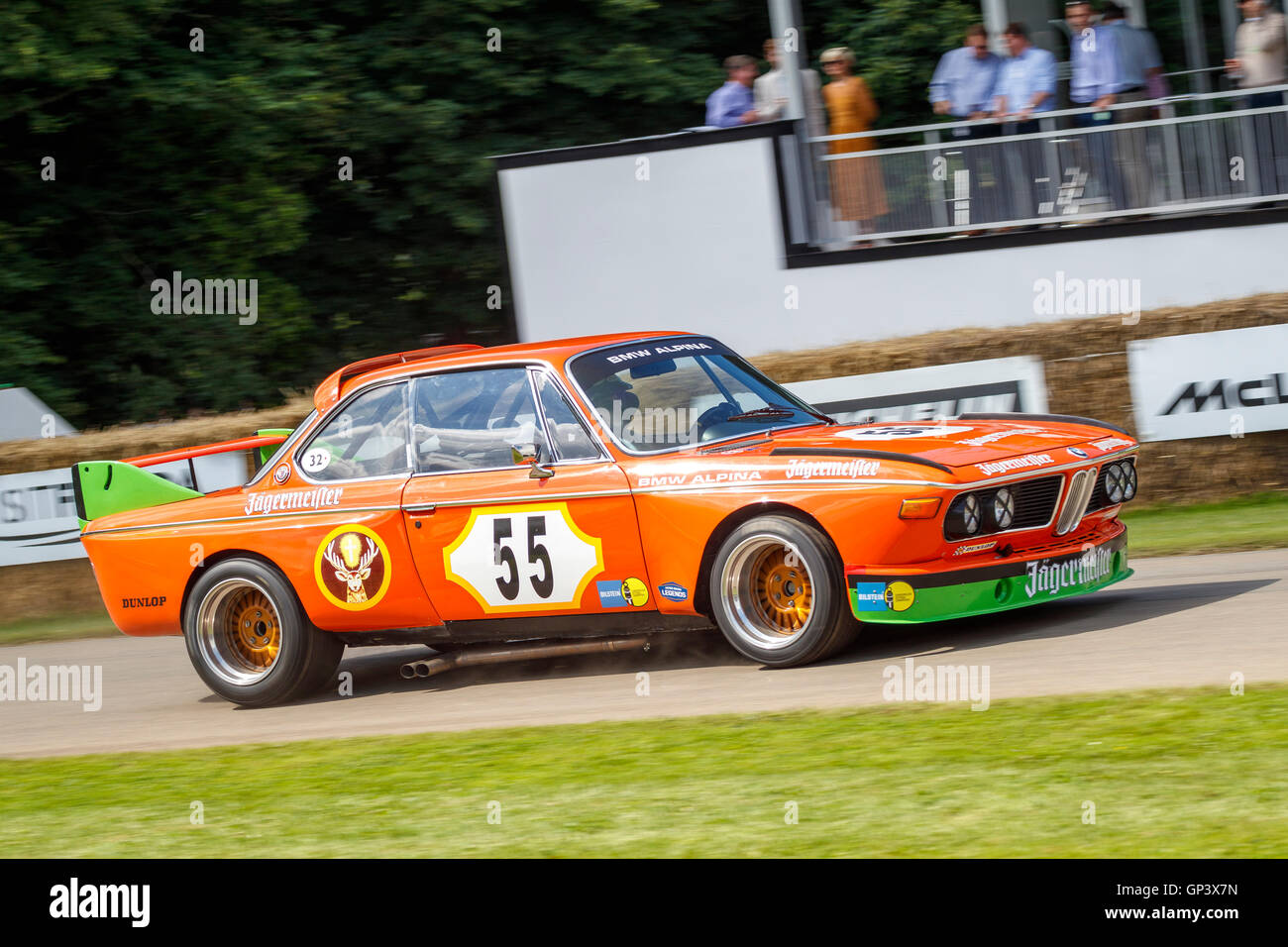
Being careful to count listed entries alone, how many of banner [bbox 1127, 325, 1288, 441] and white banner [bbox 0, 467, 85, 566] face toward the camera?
2

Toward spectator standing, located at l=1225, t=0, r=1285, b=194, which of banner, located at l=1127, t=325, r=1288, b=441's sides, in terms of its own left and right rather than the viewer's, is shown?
back

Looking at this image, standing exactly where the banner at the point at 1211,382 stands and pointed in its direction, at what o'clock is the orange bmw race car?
The orange bmw race car is roughly at 1 o'clock from the banner.

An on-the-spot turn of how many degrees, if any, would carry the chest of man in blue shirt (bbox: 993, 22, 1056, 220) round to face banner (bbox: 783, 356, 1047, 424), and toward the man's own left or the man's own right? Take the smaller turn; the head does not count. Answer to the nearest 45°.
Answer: approximately 45° to the man's own left

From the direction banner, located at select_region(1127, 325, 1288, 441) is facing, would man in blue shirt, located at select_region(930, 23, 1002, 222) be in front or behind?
behind

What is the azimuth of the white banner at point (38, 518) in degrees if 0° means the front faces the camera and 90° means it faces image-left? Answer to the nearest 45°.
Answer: approximately 0°

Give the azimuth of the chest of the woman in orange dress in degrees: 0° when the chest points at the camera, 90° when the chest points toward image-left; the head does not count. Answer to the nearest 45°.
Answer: approximately 45°

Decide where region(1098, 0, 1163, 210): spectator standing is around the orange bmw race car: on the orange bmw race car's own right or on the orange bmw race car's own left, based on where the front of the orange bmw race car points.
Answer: on the orange bmw race car's own left
